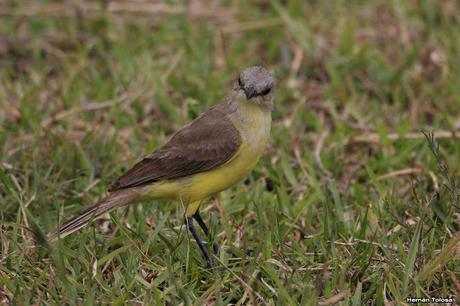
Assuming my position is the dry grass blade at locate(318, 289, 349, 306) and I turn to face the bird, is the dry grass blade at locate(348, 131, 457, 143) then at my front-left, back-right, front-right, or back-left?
front-right

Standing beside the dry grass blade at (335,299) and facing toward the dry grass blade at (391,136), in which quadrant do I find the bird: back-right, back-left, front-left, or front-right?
front-left

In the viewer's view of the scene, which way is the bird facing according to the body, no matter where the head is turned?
to the viewer's right

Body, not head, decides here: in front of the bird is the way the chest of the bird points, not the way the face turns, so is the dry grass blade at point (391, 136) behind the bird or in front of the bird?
in front

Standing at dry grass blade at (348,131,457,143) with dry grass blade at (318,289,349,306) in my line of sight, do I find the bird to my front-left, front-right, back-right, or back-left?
front-right

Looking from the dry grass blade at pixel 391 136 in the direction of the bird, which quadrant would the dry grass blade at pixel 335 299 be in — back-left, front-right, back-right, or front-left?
front-left
